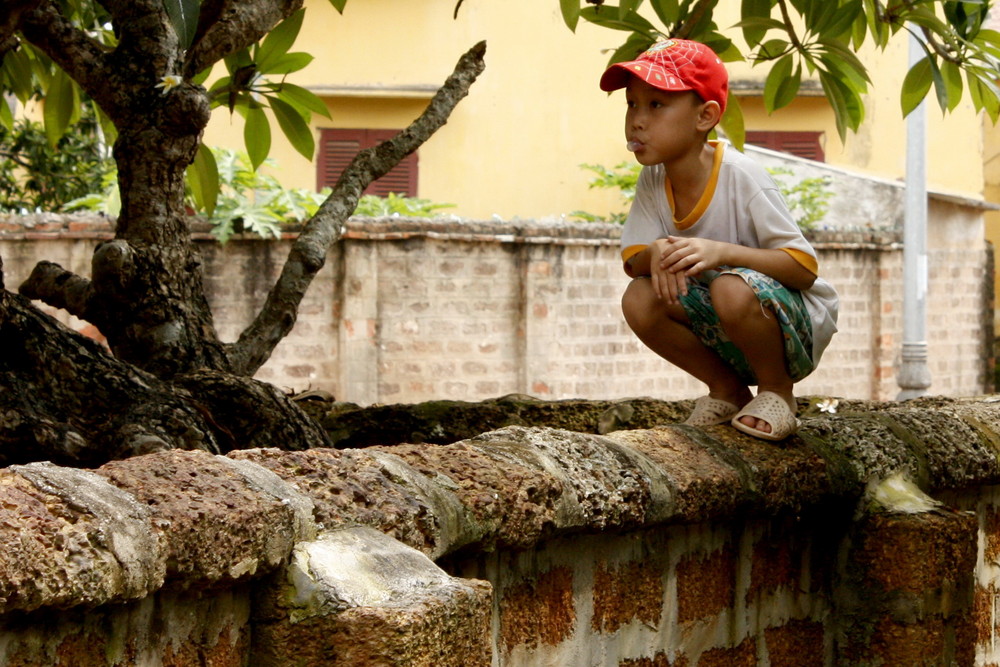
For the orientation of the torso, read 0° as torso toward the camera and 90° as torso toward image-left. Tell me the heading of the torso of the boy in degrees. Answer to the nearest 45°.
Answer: approximately 45°

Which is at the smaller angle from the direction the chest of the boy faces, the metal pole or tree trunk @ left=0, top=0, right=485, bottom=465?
the tree trunk

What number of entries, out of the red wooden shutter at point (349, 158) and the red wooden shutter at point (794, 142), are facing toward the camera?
2

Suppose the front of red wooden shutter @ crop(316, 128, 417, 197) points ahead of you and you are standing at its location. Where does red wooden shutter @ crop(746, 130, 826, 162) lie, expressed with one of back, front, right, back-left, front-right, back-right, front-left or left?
left

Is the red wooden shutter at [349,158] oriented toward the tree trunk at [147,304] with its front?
yes

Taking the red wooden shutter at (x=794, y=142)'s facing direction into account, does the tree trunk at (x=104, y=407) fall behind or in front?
in front

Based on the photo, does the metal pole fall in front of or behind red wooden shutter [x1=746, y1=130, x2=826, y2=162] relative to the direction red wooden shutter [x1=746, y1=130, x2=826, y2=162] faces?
in front

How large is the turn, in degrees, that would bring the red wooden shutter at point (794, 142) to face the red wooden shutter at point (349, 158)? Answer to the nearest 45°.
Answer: approximately 90° to its right
